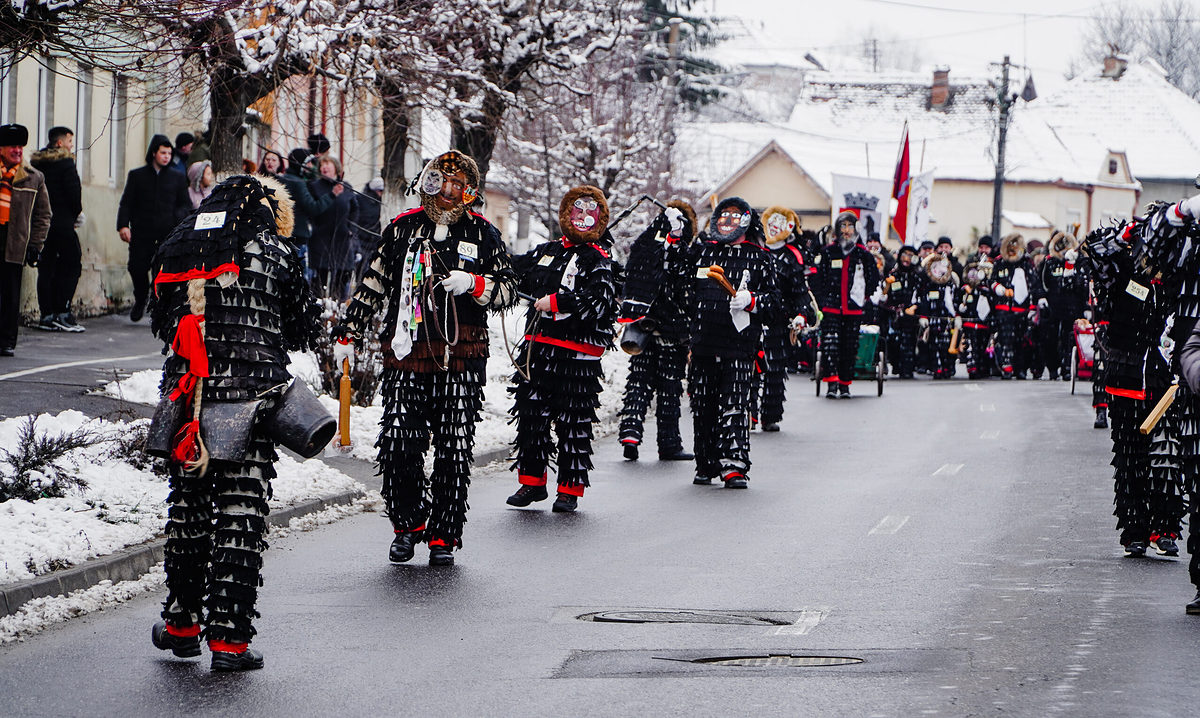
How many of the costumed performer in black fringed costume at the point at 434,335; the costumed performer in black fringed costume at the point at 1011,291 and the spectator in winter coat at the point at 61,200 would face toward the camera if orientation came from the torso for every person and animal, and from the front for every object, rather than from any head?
2

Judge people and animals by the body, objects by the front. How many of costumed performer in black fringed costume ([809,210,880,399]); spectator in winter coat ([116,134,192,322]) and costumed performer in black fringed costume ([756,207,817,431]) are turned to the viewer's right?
0

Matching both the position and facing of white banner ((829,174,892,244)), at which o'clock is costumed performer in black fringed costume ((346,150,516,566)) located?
The costumed performer in black fringed costume is roughly at 12 o'clock from the white banner.

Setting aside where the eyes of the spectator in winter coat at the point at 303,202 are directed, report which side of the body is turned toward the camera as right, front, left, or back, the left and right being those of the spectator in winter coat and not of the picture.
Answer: right

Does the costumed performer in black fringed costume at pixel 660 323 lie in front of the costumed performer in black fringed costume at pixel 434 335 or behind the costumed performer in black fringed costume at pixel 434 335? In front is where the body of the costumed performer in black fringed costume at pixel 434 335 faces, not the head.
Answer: behind

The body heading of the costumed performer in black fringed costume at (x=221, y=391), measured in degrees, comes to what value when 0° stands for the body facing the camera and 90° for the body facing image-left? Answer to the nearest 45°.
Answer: approximately 225°

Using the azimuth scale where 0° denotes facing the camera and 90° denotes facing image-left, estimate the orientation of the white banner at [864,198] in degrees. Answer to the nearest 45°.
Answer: approximately 0°

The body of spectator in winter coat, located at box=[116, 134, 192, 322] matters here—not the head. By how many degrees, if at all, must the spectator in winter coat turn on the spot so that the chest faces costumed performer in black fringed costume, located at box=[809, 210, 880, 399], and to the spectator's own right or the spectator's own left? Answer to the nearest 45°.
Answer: approximately 90° to the spectator's own left

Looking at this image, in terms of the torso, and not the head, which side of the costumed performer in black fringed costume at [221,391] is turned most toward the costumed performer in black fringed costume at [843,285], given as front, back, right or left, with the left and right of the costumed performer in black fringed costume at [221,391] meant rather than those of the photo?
front

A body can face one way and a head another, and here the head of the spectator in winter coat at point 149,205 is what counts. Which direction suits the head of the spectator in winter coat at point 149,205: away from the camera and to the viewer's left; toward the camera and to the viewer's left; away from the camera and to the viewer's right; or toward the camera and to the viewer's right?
toward the camera and to the viewer's right

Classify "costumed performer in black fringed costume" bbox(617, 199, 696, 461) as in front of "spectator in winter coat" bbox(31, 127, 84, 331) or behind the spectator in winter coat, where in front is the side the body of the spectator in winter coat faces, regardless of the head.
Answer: in front

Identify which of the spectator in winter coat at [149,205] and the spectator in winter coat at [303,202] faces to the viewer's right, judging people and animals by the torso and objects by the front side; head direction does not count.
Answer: the spectator in winter coat at [303,202]

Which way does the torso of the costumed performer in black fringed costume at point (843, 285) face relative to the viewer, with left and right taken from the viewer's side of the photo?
facing the viewer

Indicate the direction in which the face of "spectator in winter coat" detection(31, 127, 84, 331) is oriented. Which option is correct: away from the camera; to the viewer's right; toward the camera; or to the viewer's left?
to the viewer's right
